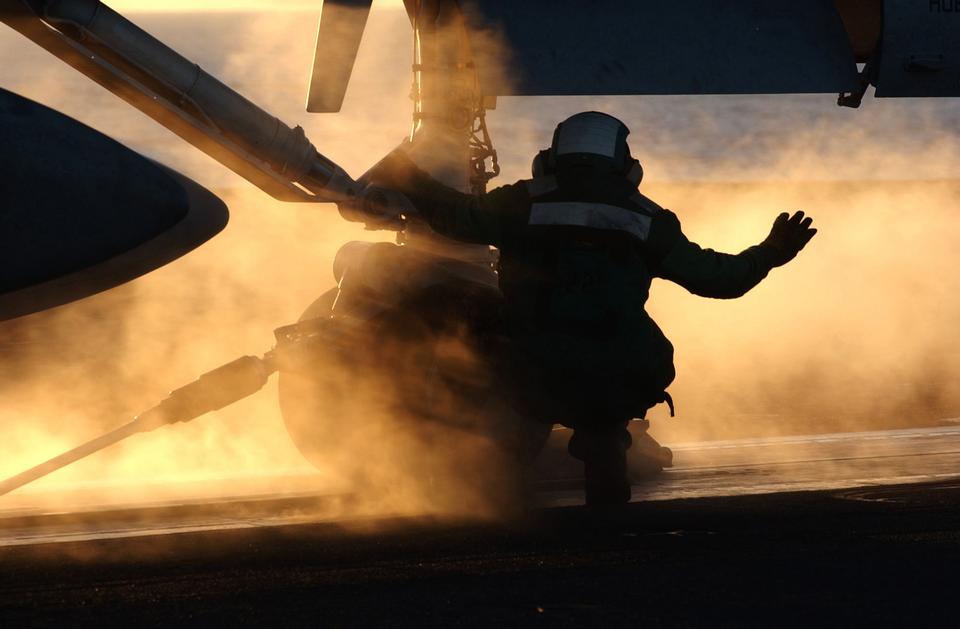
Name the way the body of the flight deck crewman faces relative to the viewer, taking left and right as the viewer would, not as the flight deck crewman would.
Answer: facing away from the viewer
